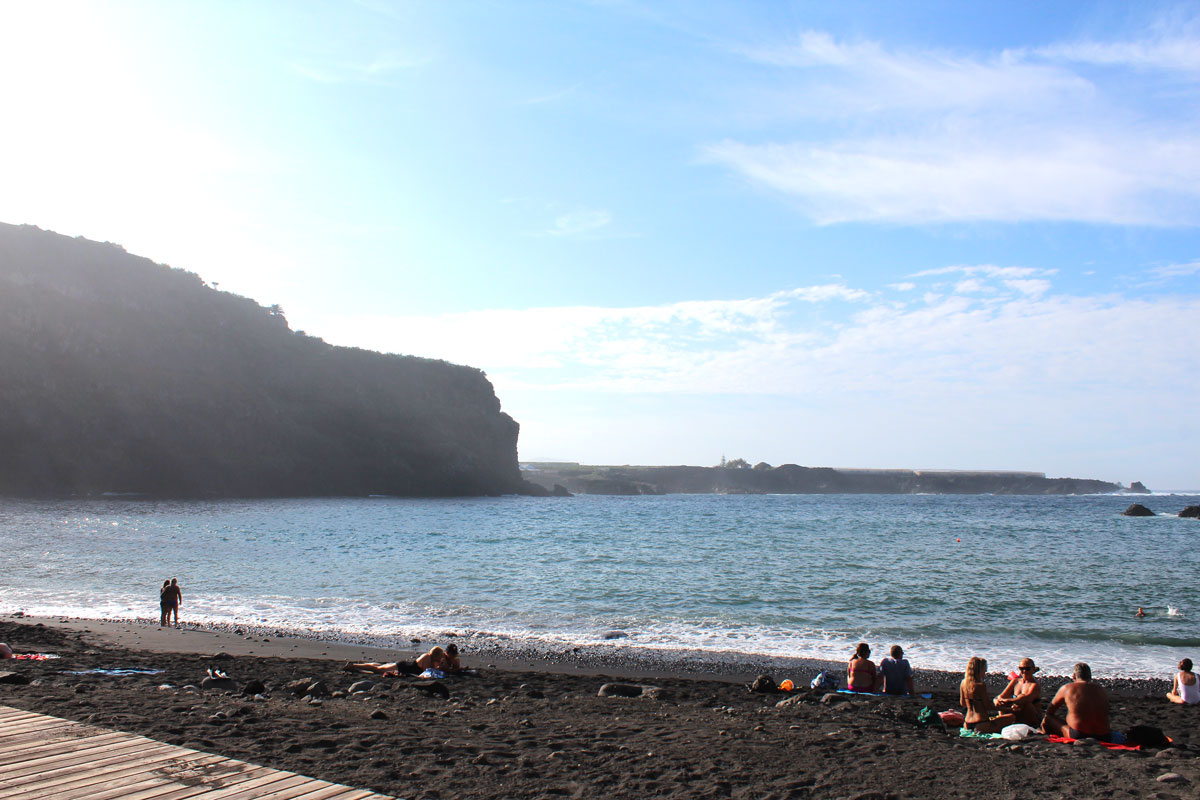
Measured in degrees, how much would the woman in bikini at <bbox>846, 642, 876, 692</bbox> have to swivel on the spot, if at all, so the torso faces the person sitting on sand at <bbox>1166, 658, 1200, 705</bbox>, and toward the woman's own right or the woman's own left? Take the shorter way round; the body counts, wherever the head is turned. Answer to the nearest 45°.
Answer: approximately 90° to the woman's own right

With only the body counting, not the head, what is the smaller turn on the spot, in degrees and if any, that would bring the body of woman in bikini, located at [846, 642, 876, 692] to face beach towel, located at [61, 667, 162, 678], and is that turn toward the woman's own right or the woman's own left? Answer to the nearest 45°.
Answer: approximately 90° to the woman's own left

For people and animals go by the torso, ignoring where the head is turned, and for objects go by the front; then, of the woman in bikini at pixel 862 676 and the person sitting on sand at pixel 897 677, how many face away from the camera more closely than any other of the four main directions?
2

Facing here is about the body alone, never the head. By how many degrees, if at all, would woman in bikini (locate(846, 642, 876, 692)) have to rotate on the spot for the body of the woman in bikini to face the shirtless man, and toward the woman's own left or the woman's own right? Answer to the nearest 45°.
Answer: approximately 135° to the woman's own right

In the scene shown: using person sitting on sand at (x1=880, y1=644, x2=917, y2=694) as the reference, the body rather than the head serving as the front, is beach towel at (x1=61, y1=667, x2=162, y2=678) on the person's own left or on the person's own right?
on the person's own left

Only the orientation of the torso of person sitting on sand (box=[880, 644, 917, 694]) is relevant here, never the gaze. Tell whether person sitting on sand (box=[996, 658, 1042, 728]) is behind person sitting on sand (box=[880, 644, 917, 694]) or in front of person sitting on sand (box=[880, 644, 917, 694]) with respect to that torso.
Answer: behind

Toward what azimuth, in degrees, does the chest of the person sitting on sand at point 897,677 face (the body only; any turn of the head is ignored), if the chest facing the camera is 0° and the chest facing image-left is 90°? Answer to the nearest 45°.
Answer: approximately 180°

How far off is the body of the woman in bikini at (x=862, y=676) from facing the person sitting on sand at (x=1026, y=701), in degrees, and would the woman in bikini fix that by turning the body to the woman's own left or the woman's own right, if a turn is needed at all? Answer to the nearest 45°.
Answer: approximately 135° to the woman's own right

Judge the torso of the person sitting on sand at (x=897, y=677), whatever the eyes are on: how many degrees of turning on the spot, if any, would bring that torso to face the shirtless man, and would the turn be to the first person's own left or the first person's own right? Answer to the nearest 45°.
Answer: approximately 135° to the first person's own right

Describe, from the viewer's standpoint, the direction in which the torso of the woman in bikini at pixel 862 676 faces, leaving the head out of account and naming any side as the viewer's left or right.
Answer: facing away from the viewer
